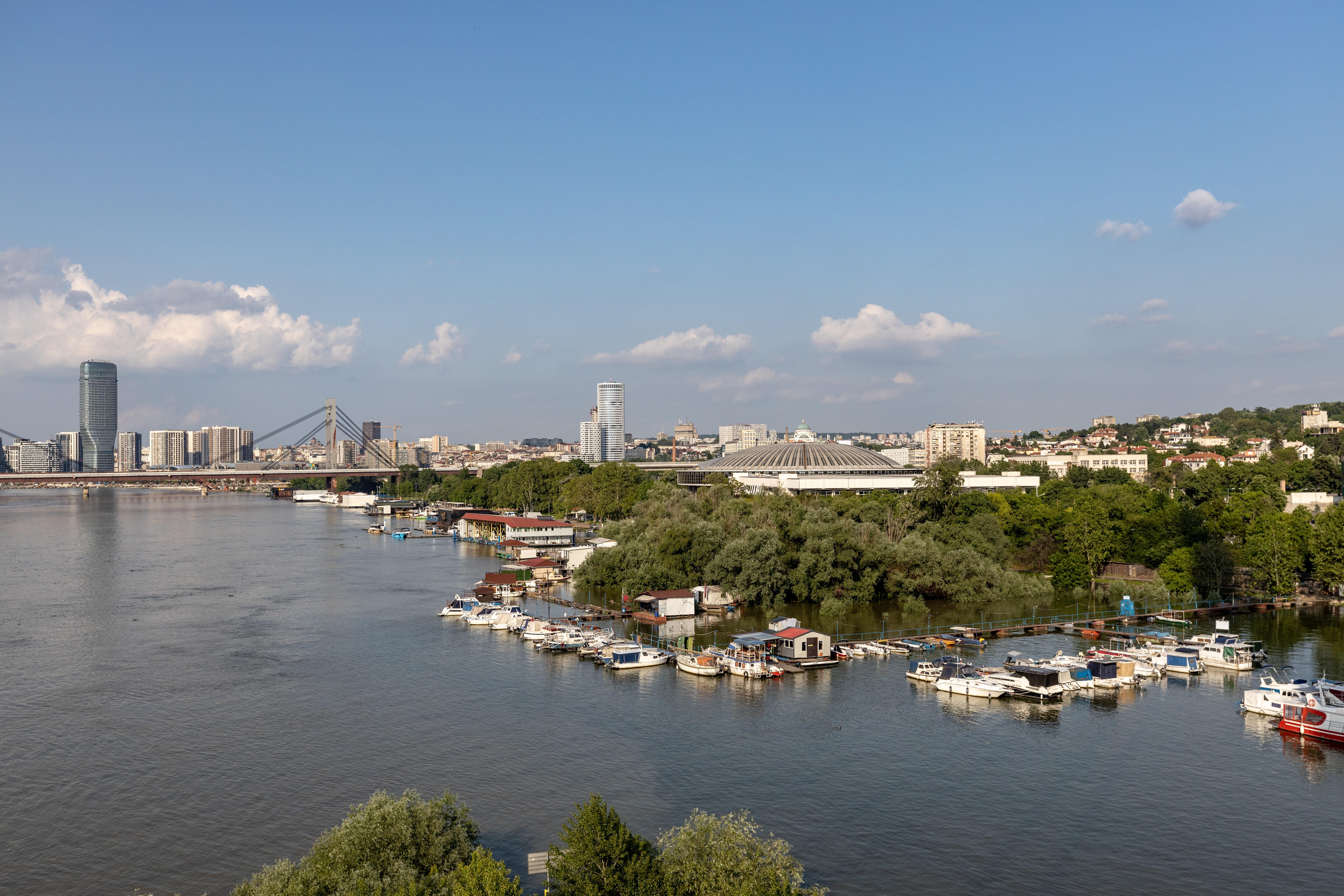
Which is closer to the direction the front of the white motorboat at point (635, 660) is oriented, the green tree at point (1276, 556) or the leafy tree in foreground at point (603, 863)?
the green tree

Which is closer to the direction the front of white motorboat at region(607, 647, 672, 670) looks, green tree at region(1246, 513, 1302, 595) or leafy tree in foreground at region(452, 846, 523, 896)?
the green tree

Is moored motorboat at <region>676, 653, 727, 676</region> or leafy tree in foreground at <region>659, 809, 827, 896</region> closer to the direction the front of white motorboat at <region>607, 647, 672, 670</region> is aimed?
the moored motorboat

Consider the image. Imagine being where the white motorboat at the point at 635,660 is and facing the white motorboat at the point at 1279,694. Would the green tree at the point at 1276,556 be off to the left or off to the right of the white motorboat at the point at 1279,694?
left

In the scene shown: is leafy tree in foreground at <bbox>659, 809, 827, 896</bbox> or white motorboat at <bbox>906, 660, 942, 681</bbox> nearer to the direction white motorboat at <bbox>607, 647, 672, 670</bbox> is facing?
the white motorboat
